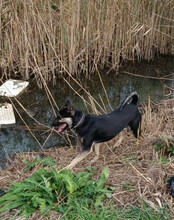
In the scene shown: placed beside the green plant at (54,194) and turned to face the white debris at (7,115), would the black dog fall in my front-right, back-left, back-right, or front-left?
front-right

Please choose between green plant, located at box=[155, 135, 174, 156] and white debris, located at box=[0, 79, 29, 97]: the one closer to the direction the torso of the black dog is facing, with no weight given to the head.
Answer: the white debris

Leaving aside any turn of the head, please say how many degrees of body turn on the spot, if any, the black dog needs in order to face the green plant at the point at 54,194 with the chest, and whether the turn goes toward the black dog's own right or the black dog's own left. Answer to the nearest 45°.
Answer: approximately 90° to the black dog's own left

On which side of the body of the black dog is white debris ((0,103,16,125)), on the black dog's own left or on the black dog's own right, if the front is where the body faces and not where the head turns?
on the black dog's own right

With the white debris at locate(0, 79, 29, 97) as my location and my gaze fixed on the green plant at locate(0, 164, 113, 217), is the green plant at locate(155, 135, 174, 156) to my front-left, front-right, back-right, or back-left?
front-left

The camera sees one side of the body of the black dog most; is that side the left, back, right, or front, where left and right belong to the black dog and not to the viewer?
left

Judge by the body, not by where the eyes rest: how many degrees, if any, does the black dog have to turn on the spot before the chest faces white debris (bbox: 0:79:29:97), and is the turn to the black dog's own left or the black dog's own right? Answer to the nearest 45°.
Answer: approximately 45° to the black dog's own right

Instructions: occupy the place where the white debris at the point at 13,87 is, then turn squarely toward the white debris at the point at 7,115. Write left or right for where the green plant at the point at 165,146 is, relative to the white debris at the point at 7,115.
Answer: left

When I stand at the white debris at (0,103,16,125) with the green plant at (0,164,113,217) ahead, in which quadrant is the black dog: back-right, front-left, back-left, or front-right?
front-left

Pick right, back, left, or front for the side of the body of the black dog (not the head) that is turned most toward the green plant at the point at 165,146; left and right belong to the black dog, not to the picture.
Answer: back
